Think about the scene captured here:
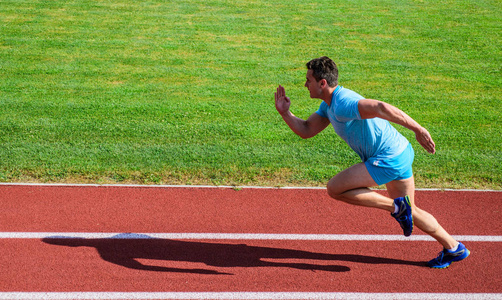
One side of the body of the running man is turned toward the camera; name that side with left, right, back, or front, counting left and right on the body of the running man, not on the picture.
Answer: left
